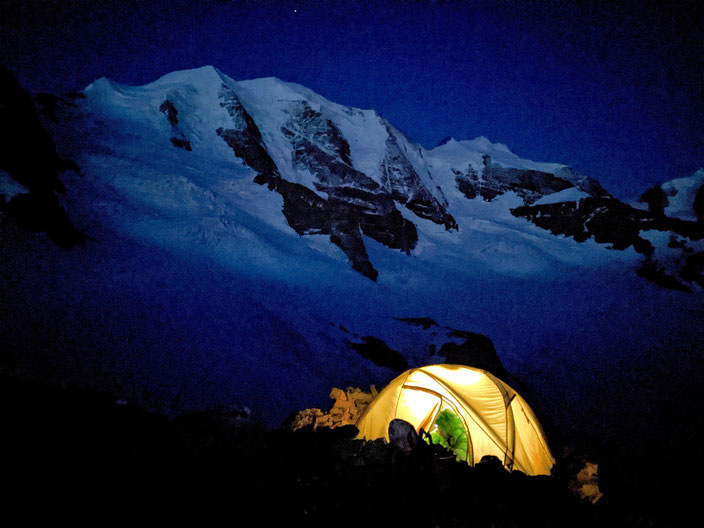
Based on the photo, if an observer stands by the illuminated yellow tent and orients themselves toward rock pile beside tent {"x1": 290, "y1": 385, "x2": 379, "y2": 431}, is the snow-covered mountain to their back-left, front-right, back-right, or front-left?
front-right

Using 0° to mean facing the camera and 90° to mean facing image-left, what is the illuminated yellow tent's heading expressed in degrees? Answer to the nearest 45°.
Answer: approximately 45°

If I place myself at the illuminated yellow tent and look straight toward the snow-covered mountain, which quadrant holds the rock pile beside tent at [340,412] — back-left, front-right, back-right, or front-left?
front-left
